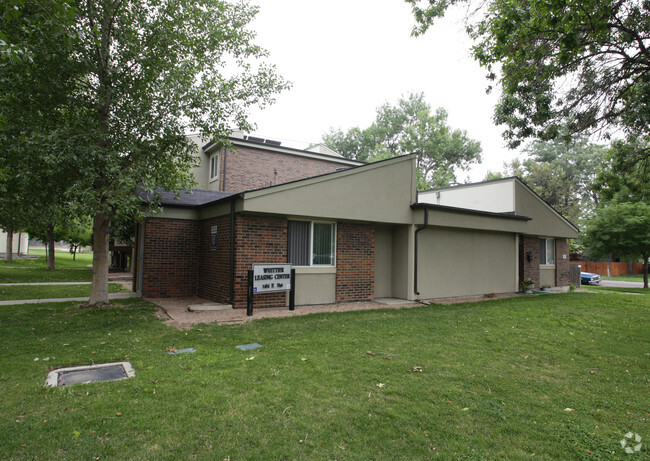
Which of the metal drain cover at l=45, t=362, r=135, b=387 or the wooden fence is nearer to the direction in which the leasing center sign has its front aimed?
the metal drain cover

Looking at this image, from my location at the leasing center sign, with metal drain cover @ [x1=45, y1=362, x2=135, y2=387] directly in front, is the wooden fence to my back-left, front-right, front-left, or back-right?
back-left

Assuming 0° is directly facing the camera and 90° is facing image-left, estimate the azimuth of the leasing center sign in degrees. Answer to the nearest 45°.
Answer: approximately 0°

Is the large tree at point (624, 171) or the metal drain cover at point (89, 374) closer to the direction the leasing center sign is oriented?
the metal drain cover

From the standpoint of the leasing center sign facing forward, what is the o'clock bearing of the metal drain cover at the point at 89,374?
The metal drain cover is roughly at 1 o'clock from the leasing center sign.

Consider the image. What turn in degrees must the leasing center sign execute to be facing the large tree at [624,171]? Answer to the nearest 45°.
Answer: approximately 90° to its left

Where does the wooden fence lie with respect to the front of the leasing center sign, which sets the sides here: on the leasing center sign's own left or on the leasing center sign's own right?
on the leasing center sign's own left
